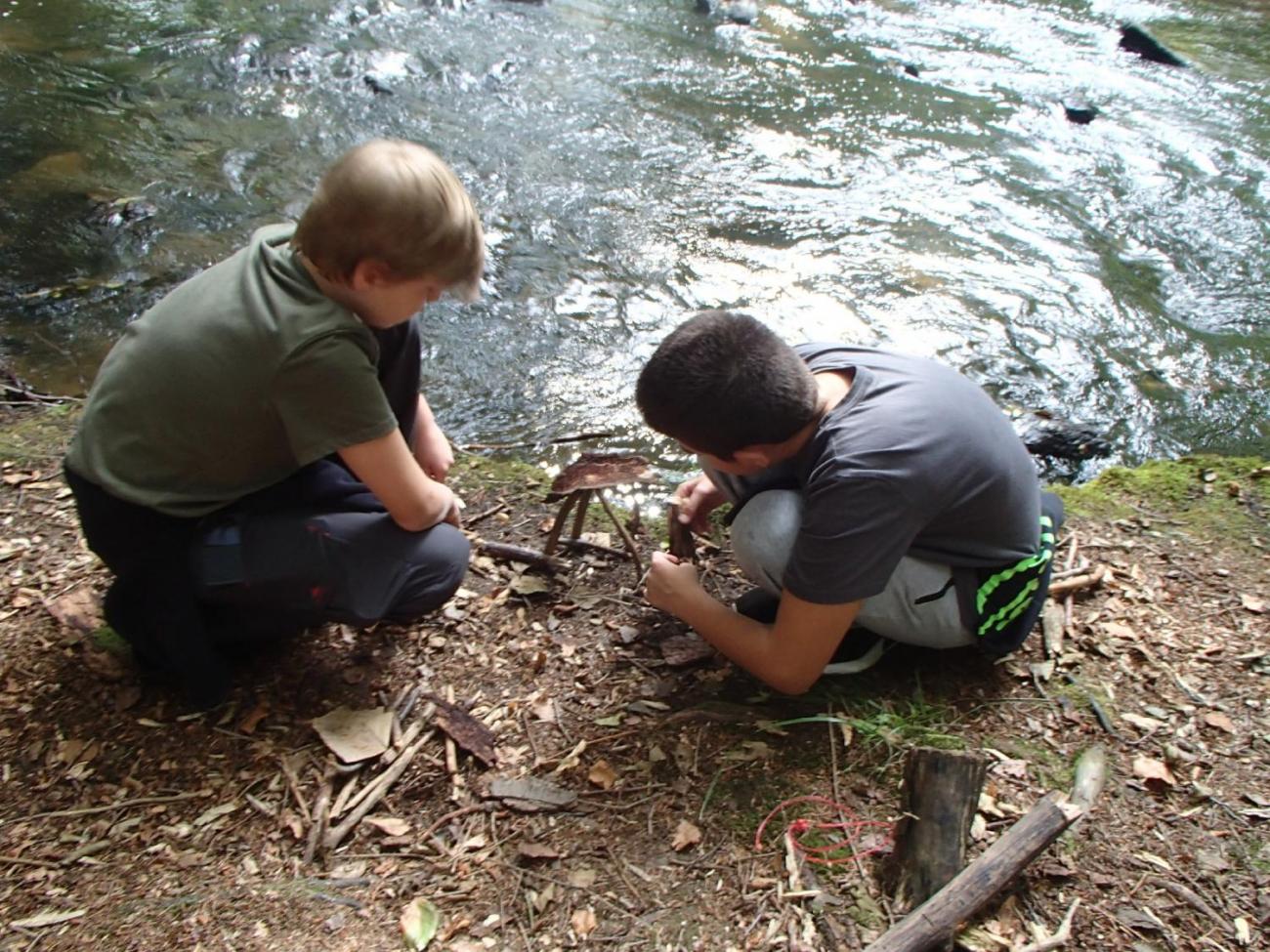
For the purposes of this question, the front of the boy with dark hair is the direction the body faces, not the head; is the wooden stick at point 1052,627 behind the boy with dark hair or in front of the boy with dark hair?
behind

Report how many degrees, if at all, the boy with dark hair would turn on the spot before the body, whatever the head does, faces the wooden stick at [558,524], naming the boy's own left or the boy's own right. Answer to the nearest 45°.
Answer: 0° — they already face it

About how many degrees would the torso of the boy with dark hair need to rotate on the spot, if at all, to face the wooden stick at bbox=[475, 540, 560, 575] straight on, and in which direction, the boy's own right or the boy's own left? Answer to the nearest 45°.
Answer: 0° — they already face it

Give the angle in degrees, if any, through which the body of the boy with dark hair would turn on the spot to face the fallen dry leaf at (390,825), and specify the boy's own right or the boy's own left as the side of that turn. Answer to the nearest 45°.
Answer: approximately 45° to the boy's own left

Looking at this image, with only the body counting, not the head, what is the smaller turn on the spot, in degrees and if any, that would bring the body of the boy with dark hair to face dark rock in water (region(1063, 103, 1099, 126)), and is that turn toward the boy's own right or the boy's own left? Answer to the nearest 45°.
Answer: approximately 90° to the boy's own right

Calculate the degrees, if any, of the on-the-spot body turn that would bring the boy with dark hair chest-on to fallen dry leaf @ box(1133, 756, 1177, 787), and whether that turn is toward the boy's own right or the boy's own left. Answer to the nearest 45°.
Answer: approximately 180°

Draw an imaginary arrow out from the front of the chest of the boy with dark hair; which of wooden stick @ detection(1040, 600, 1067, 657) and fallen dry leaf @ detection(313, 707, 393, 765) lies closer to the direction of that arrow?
the fallen dry leaf

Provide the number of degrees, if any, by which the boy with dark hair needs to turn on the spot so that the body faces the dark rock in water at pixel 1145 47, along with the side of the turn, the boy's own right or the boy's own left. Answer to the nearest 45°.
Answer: approximately 90° to the boy's own right

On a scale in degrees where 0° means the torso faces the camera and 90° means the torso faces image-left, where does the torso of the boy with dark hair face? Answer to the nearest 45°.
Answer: approximately 90°

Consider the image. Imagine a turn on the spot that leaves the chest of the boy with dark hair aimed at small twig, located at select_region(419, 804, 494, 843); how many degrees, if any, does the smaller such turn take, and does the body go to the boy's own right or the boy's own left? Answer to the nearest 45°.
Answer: approximately 45° to the boy's own left

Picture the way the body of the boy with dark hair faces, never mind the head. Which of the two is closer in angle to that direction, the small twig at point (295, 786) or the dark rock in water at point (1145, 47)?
the small twig
